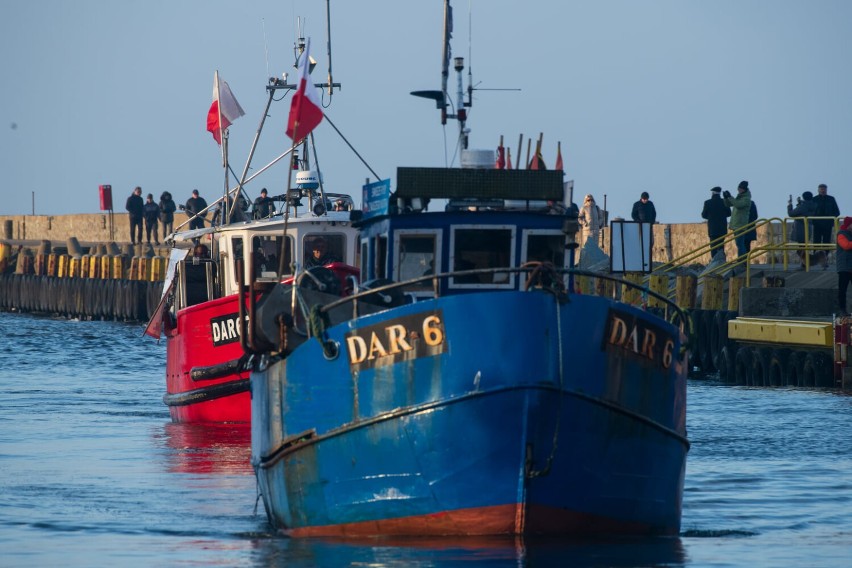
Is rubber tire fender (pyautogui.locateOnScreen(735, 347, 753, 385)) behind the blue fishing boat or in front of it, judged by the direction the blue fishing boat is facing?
behind

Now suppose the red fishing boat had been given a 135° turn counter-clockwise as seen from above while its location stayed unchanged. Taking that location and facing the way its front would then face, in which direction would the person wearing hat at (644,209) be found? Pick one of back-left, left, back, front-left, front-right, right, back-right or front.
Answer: front-right

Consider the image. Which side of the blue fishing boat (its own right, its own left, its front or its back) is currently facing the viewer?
front

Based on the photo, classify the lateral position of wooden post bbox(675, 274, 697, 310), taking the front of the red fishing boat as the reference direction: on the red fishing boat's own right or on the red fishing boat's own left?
on the red fishing boat's own left

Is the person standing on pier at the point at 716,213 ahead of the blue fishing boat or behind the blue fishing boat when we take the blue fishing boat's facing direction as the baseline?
behind

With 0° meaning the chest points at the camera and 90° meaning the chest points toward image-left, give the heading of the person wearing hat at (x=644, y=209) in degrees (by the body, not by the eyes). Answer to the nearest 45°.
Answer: approximately 0°

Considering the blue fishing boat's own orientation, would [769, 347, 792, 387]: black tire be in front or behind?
behind

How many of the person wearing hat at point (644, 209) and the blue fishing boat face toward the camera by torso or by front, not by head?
2

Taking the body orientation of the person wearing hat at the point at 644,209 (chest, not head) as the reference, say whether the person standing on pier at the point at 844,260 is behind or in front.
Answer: in front

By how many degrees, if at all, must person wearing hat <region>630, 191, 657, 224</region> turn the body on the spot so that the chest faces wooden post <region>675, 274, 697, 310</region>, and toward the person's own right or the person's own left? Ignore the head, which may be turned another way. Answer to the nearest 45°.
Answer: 0° — they already face it
